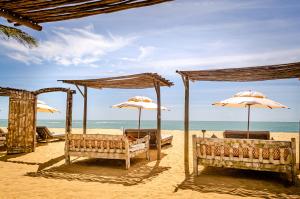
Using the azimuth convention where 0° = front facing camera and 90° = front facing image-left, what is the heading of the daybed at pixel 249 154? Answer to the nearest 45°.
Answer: approximately 180°

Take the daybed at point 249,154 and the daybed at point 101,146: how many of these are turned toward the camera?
0

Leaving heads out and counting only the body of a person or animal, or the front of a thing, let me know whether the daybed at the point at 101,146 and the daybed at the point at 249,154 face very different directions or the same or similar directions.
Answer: same or similar directions

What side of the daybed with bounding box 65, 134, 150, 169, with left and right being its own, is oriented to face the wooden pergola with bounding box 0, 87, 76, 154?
left

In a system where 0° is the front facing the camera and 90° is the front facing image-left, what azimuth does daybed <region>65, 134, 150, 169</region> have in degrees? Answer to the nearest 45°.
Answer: approximately 225°

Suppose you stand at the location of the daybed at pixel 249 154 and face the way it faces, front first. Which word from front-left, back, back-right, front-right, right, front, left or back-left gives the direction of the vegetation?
left

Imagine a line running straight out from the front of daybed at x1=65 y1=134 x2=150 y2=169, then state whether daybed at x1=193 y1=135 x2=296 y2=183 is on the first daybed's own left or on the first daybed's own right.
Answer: on the first daybed's own right
